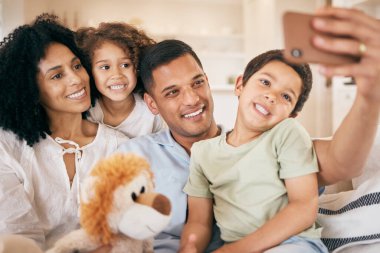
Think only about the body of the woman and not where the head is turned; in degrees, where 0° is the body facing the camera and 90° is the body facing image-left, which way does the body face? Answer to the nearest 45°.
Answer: approximately 315°

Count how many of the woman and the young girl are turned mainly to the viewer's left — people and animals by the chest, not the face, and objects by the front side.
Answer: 0

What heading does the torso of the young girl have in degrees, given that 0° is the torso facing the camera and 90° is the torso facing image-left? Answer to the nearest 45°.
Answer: approximately 0°

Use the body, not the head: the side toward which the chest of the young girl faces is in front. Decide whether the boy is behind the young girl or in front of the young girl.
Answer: in front

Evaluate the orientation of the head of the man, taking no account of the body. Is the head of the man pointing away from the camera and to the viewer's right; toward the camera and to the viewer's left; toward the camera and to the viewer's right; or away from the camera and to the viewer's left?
toward the camera and to the viewer's right
